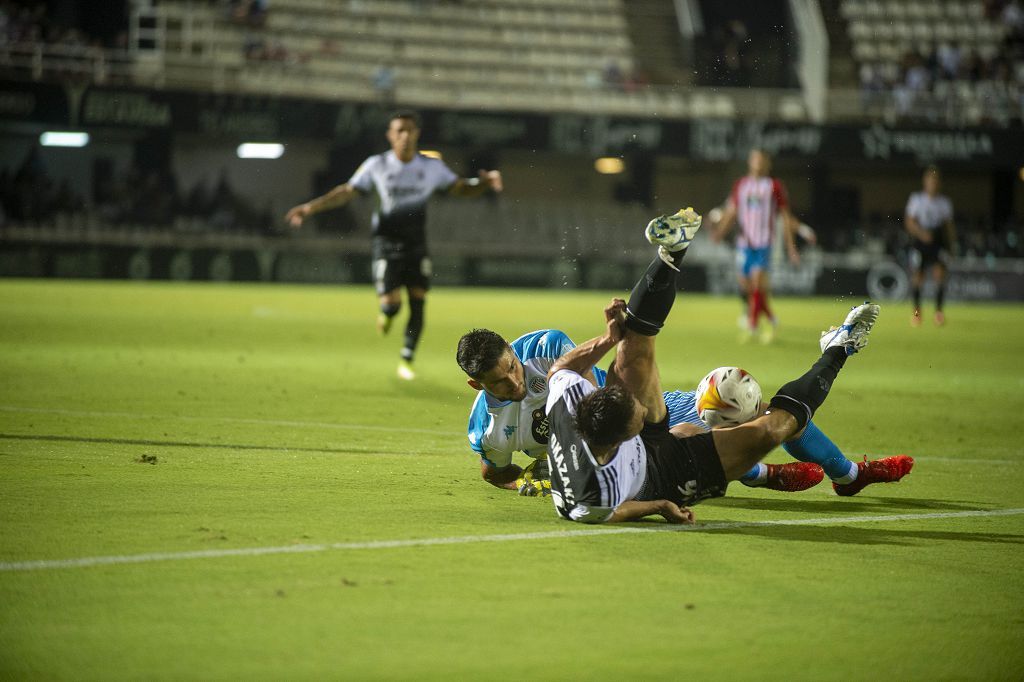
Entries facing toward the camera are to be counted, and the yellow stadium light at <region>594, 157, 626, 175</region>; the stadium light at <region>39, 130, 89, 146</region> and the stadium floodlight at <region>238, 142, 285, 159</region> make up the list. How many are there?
3

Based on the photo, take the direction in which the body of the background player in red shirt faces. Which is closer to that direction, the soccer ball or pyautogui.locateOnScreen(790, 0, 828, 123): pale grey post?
the soccer ball

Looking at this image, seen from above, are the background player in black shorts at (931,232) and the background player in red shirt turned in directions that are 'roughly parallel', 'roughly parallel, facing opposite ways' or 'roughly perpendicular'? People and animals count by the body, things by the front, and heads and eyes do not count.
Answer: roughly parallel

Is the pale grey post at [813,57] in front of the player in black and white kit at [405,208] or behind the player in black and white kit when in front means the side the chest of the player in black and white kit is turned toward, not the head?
behind

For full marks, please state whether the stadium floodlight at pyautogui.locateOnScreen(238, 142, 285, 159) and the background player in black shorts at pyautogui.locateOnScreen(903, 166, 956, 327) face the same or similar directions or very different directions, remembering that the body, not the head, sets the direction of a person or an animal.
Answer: same or similar directions

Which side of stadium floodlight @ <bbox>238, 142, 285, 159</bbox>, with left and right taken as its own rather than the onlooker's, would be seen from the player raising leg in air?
front

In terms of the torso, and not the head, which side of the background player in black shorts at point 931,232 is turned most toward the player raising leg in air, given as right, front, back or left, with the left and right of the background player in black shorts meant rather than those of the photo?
front

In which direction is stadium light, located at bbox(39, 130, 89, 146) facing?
toward the camera

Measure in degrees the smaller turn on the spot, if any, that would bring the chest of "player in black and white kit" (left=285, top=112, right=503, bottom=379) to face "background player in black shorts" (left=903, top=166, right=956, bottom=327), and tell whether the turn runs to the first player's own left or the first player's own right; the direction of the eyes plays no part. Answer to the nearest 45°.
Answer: approximately 135° to the first player's own left

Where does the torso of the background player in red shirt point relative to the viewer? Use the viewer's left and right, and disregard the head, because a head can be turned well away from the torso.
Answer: facing the viewer

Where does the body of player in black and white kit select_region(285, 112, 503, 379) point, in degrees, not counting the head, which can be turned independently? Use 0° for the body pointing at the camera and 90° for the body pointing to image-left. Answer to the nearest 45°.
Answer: approximately 0°
